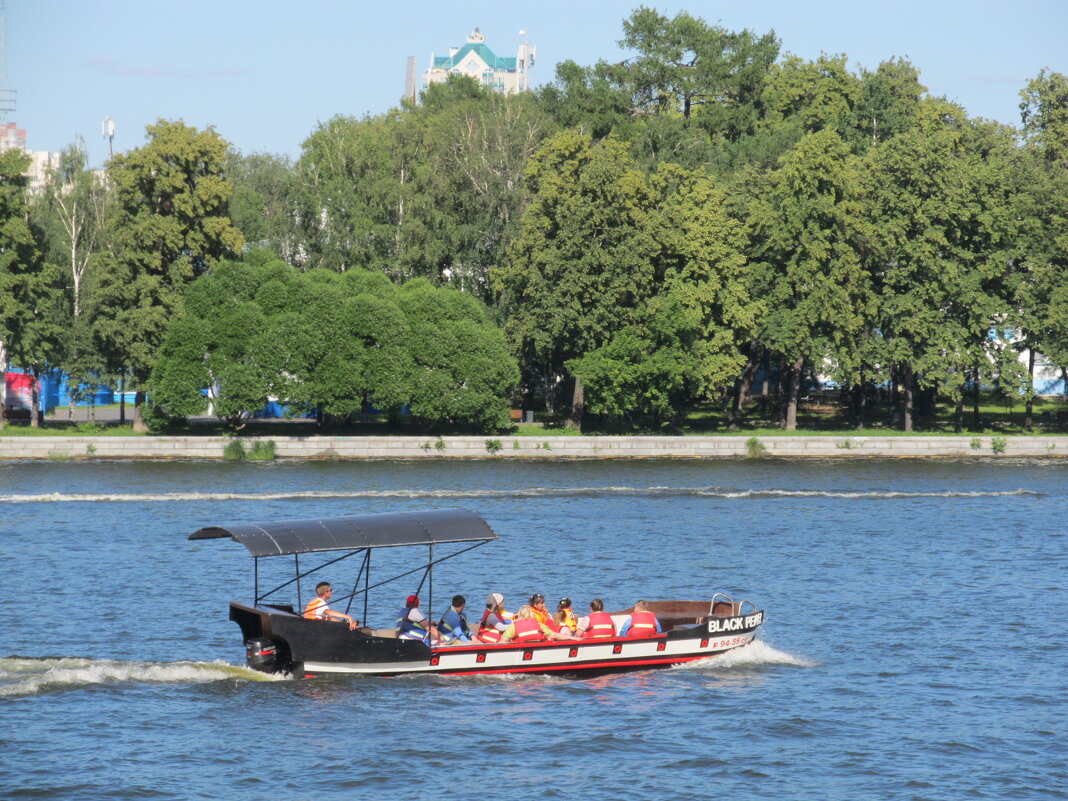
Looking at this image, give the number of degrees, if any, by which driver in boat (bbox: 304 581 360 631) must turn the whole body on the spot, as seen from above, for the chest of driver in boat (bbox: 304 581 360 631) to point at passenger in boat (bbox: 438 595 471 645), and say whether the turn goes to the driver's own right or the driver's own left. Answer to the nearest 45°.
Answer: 0° — they already face them

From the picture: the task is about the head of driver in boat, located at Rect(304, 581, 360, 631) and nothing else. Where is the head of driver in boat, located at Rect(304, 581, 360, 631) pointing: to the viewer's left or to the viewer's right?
to the viewer's right

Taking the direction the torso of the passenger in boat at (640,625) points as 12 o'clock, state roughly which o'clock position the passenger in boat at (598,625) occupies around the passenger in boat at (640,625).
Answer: the passenger in boat at (598,625) is roughly at 8 o'clock from the passenger in boat at (640,625).

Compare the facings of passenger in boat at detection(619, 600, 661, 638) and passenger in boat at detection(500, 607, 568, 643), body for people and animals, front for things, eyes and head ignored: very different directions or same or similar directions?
same or similar directions

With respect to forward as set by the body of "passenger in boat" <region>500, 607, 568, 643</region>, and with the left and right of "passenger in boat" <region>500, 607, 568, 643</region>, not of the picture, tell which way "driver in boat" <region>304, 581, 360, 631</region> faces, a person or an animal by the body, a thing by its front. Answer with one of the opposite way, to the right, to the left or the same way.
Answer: to the right

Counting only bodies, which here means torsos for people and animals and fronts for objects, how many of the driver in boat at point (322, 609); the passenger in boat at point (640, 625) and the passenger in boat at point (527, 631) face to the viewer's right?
1

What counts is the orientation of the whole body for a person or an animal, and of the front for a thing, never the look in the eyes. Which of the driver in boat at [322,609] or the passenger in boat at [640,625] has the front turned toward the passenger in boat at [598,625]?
the driver in boat at [322,609]

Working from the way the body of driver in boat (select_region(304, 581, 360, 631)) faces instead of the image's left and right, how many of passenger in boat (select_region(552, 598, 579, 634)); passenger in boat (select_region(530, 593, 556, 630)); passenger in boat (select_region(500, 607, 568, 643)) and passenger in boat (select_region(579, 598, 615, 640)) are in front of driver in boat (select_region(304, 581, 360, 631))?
4

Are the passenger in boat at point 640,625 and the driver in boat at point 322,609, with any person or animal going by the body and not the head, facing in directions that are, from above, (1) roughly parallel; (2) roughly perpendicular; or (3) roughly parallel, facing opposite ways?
roughly perpendicular

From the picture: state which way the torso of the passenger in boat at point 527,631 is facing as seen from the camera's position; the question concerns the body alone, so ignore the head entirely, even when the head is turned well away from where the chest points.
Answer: away from the camera

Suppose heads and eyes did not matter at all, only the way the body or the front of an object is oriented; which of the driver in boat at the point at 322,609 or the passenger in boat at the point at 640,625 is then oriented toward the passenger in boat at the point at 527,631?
the driver in boat at the point at 322,609

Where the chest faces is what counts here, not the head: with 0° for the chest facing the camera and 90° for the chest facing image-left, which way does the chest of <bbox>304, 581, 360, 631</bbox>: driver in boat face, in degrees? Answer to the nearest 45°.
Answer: approximately 270°

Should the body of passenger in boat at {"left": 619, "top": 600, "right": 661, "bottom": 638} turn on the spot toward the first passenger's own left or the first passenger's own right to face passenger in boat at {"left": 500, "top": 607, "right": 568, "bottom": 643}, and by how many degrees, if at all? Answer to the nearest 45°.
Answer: approximately 90° to the first passenger's own left

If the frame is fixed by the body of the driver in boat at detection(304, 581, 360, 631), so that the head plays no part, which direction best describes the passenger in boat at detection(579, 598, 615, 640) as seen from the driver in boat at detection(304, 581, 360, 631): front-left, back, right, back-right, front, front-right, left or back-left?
front

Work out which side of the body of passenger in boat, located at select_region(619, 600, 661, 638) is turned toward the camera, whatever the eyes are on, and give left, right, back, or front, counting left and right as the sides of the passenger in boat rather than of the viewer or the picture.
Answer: back

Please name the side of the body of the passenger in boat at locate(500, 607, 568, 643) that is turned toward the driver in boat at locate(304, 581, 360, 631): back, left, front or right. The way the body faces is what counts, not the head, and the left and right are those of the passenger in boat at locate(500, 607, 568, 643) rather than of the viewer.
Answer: left

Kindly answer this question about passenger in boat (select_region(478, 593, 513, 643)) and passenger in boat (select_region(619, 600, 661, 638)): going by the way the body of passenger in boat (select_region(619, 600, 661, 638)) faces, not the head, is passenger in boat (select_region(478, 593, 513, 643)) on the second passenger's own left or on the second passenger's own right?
on the second passenger's own left

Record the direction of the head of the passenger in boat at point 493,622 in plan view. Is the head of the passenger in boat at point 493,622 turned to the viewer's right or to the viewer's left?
to the viewer's right

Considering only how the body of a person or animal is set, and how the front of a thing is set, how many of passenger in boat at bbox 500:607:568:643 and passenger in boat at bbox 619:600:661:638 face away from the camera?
2
